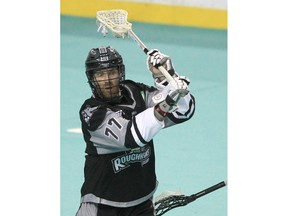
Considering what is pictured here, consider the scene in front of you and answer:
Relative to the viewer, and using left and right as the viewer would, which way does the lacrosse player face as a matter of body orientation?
facing the viewer and to the right of the viewer
